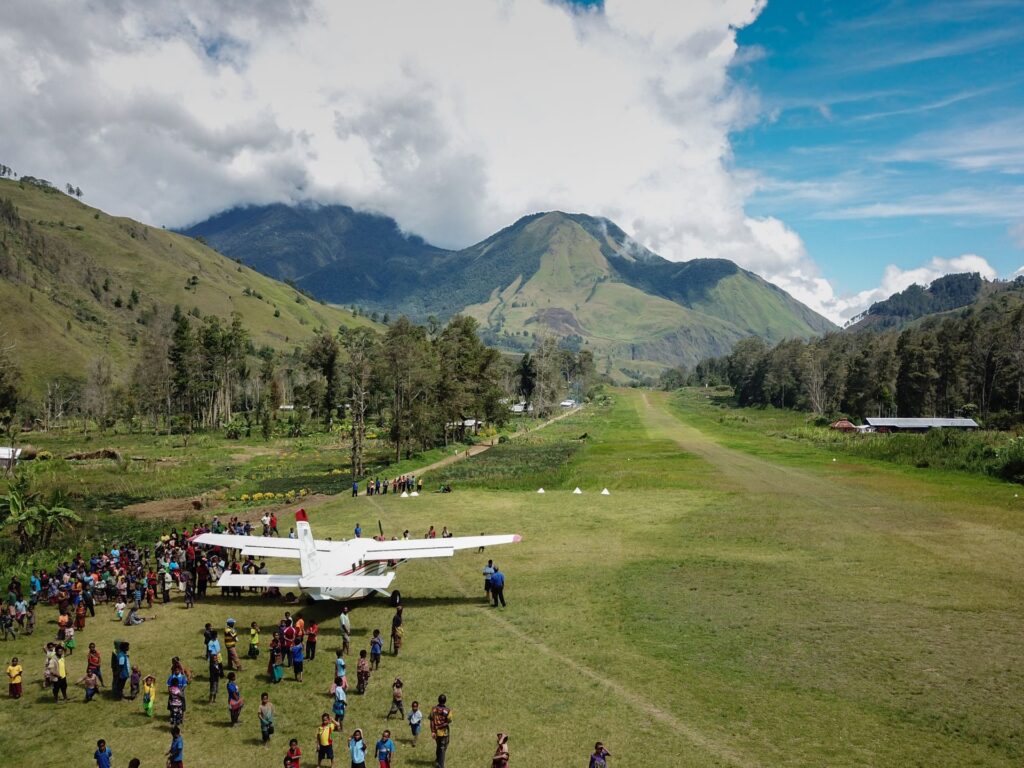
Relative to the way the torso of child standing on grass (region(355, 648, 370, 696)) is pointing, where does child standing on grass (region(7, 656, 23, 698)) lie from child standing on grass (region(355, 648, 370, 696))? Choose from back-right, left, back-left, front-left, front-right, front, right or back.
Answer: left

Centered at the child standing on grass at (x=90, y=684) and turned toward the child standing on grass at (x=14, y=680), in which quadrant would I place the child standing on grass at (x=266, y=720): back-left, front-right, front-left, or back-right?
back-left

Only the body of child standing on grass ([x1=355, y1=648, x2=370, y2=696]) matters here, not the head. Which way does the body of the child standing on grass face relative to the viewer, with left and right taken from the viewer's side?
facing away from the viewer
